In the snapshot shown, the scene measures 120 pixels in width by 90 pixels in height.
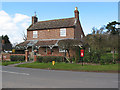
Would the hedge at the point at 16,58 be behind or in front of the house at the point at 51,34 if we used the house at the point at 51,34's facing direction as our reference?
in front

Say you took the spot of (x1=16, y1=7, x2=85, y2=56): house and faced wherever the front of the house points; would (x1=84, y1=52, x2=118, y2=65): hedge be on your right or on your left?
on your left

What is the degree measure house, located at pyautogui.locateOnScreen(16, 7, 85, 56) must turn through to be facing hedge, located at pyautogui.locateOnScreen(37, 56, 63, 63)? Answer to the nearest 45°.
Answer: approximately 45° to its left
